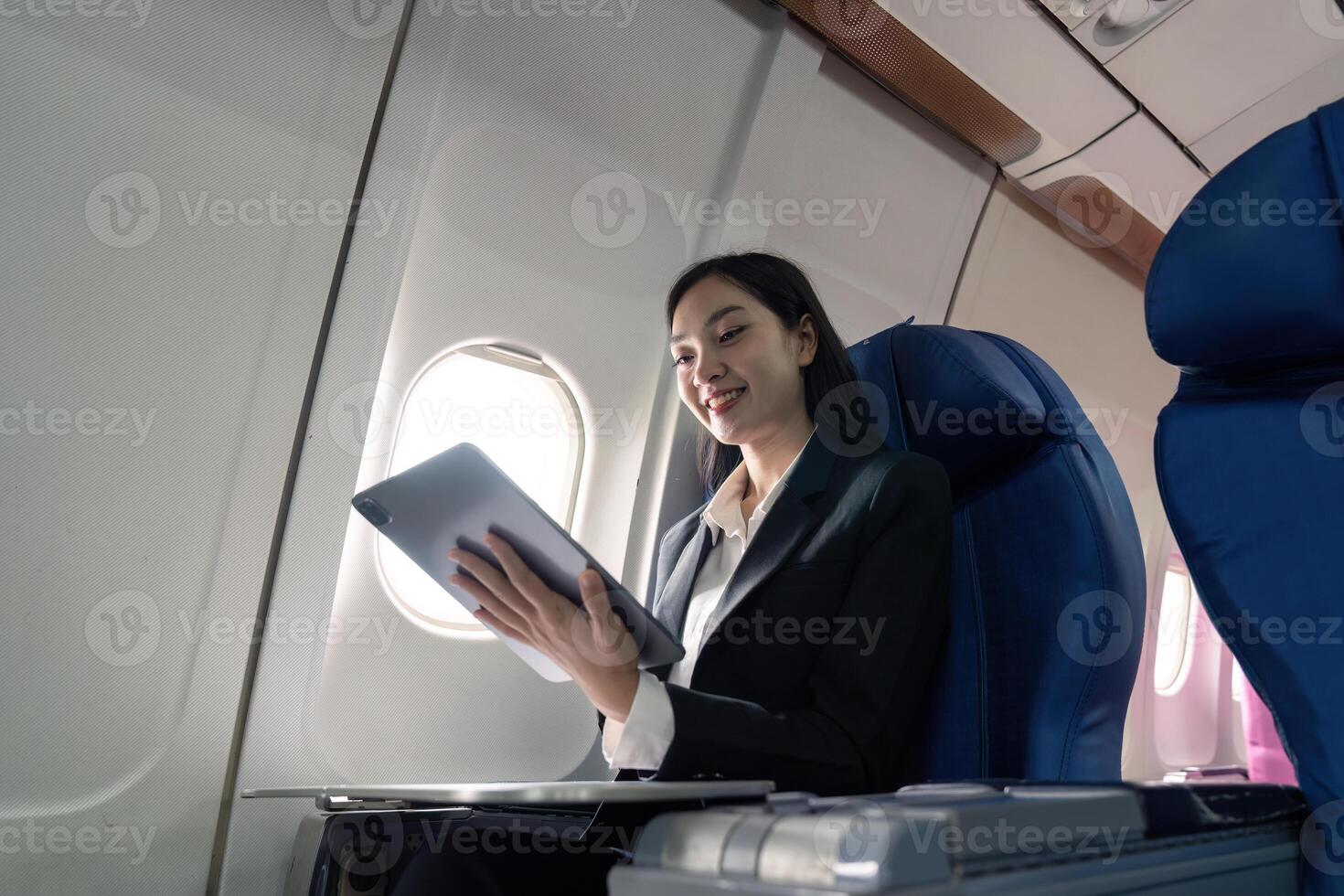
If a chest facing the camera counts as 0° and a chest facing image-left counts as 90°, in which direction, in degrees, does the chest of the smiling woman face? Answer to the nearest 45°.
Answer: approximately 45°

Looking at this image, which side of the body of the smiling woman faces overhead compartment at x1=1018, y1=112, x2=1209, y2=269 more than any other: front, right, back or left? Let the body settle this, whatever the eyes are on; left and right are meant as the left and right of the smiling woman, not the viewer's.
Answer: back

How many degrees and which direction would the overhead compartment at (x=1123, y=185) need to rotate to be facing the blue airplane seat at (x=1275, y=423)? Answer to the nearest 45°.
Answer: approximately 45° to its right

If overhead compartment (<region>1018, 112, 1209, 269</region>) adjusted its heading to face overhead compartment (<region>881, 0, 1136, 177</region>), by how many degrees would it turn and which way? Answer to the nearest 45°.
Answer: approximately 45° to its right

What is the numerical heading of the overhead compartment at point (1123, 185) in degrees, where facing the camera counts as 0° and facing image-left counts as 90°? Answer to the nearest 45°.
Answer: approximately 315°

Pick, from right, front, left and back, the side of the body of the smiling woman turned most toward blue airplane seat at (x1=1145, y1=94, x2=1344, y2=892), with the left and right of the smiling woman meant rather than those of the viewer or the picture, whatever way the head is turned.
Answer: left

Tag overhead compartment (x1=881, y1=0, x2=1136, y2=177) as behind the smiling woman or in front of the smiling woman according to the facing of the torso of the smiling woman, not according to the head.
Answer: behind

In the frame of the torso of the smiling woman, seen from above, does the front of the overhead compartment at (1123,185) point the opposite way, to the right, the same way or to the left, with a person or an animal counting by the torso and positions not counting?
to the left
